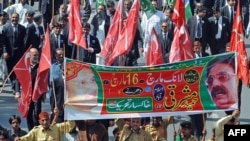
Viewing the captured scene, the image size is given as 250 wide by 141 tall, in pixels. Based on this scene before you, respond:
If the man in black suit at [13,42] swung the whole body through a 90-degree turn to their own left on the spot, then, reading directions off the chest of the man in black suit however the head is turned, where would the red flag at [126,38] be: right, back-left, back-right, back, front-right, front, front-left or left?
front-right

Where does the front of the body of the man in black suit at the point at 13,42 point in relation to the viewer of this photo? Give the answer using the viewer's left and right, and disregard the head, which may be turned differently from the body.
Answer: facing the viewer

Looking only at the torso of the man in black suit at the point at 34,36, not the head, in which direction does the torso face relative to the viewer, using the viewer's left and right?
facing the viewer and to the right of the viewer

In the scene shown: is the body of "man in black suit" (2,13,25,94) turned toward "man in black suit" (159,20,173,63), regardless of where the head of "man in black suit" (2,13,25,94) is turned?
no

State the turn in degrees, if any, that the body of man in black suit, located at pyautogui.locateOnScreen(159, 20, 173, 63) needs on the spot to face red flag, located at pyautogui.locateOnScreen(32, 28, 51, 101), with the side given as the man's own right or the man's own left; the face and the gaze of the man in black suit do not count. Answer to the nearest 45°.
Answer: approximately 45° to the man's own right

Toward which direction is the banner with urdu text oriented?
toward the camera

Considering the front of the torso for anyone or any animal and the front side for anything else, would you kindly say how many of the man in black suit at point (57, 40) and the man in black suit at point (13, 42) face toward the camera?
2

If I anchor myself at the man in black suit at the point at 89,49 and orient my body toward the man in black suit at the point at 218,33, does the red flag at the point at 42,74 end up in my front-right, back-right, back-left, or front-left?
back-right

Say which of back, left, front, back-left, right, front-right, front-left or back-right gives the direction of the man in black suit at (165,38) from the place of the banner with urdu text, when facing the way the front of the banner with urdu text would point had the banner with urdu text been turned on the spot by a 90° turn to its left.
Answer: left

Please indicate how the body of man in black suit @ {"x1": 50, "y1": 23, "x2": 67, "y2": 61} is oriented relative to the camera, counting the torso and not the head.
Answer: toward the camera

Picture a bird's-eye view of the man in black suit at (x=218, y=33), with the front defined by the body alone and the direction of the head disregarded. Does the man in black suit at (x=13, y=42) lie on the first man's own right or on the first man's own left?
on the first man's own right

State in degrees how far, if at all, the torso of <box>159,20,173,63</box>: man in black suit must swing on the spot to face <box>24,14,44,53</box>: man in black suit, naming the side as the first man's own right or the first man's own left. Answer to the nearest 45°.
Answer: approximately 90° to the first man's own right
